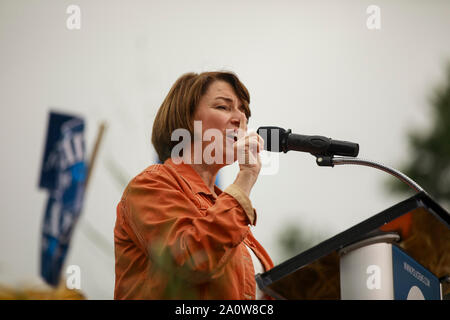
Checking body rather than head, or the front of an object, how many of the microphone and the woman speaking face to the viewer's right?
1

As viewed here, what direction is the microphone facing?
to the viewer's left

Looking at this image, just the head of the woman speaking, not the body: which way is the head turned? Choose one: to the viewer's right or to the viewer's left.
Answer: to the viewer's right

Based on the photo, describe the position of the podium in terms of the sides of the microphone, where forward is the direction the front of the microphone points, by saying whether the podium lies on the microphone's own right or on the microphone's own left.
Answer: on the microphone's own left

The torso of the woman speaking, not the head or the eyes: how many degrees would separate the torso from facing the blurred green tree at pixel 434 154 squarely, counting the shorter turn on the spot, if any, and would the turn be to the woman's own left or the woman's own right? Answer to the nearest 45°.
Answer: approximately 45° to the woman's own left

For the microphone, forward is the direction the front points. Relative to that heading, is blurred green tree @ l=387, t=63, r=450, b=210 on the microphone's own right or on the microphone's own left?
on the microphone's own right

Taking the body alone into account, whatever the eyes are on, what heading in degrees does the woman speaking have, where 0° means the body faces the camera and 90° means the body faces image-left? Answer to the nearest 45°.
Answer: approximately 270°

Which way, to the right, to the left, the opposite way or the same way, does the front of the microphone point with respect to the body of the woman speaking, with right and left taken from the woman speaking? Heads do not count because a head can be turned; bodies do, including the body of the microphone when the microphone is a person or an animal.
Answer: the opposite way
